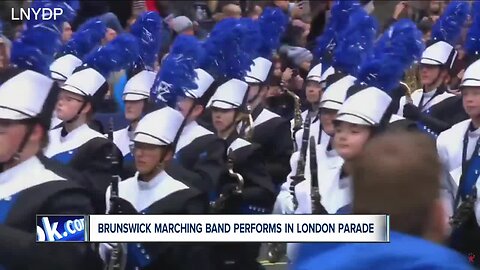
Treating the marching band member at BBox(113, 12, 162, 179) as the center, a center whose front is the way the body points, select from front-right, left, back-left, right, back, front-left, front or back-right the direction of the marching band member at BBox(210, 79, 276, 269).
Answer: left

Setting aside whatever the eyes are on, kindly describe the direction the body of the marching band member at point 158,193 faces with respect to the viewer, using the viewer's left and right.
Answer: facing the viewer and to the left of the viewer

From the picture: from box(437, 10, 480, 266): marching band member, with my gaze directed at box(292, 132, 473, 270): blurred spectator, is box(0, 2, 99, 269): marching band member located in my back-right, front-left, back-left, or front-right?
front-right

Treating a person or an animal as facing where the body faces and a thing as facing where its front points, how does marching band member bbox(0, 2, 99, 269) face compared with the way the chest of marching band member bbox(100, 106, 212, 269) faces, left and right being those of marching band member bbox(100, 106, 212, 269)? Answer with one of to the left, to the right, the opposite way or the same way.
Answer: the same way

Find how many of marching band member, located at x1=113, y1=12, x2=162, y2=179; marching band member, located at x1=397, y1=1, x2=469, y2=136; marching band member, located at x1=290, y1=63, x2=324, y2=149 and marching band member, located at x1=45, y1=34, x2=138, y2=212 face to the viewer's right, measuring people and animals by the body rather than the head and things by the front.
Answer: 0

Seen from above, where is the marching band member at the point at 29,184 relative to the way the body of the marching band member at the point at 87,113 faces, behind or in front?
in front

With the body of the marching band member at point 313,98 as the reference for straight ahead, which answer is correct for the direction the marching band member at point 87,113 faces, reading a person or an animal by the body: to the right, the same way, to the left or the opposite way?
the same way

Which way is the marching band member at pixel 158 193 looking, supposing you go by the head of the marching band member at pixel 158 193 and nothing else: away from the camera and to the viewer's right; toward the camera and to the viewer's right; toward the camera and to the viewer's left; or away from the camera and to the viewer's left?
toward the camera and to the viewer's left

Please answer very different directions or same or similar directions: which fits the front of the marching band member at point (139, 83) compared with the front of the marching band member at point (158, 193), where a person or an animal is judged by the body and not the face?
same or similar directions

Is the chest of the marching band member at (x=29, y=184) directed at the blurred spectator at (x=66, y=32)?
no

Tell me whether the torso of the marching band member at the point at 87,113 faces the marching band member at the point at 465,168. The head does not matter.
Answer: no

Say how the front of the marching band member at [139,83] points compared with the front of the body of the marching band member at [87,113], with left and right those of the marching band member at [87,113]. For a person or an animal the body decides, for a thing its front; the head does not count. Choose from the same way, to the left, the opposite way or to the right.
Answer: the same way

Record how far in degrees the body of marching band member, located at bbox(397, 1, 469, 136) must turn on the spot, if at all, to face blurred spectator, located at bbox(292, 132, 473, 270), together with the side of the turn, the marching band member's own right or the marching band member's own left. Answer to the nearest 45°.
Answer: approximately 45° to the marching band member's own left

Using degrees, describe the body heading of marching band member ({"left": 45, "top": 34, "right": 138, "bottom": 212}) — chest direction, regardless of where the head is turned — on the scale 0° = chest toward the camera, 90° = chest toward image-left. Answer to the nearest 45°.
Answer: approximately 45°

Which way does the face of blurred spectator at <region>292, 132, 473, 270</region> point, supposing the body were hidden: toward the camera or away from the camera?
away from the camera

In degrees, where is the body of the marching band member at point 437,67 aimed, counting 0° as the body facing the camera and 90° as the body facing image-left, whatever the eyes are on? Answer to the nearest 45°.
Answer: approximately 45°

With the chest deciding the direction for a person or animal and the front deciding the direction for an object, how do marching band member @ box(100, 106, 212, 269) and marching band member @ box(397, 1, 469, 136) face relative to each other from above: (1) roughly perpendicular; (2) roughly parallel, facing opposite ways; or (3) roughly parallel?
roughly parallel
